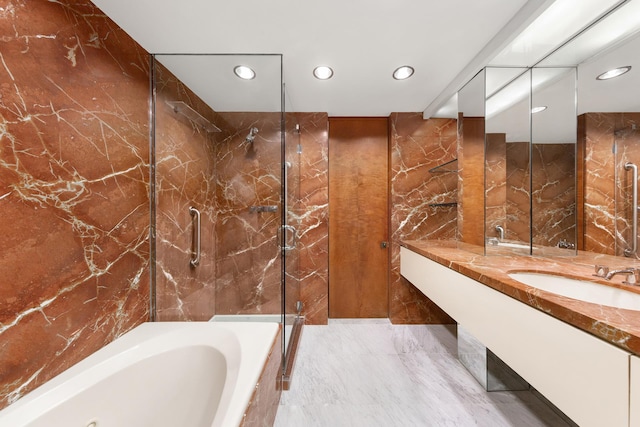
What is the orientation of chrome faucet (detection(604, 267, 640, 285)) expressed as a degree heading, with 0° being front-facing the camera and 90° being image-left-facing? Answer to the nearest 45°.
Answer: approximately 90°

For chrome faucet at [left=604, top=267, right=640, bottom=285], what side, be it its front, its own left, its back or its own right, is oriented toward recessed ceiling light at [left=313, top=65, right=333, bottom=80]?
front
